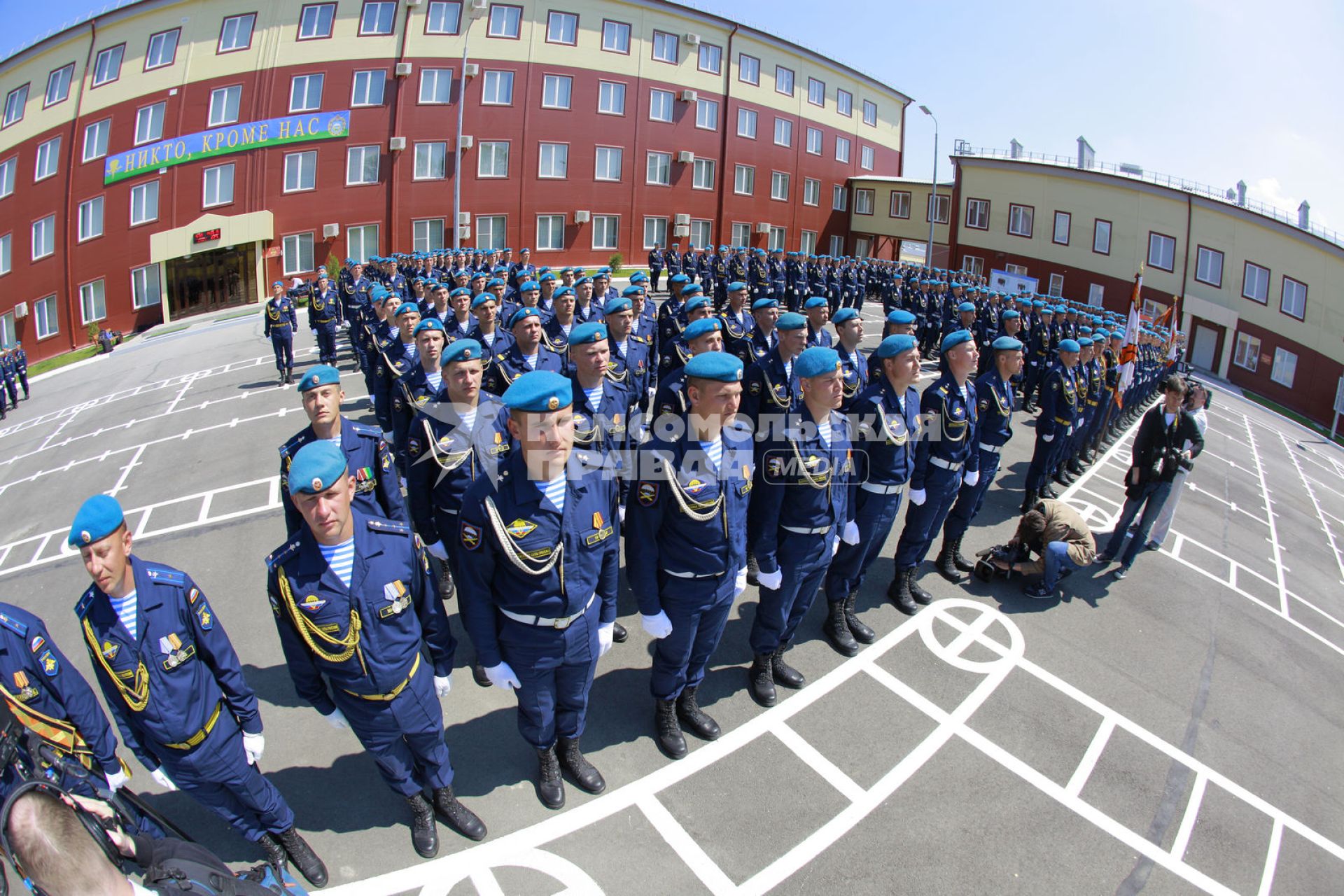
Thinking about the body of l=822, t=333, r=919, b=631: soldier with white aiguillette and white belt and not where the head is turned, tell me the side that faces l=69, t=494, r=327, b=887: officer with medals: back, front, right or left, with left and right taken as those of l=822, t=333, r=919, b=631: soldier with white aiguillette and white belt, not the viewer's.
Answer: right

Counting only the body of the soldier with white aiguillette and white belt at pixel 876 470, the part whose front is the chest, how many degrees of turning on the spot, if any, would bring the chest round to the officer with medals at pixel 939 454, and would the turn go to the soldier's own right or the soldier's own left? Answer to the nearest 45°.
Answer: approximately 90° to the soldier's own left

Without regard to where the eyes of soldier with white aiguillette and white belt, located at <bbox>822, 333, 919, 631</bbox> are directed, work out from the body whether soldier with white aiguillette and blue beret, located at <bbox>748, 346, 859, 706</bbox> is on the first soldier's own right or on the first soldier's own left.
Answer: on the first soldier's own right

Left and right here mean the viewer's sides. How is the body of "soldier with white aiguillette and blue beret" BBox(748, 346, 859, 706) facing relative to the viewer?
facing the viewer and to the right of the viewer

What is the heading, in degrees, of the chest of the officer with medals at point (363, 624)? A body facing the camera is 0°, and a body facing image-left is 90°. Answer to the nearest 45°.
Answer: approximately 0°
